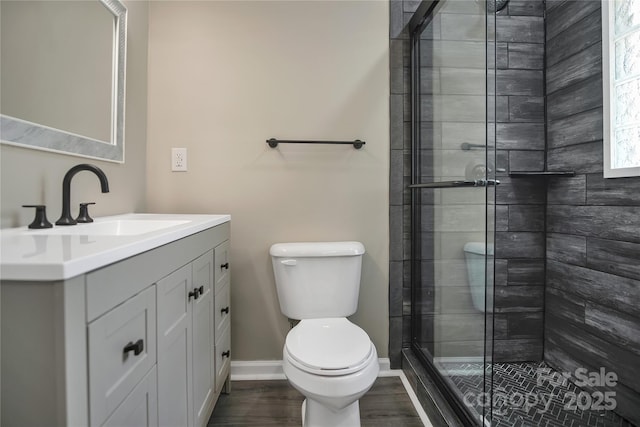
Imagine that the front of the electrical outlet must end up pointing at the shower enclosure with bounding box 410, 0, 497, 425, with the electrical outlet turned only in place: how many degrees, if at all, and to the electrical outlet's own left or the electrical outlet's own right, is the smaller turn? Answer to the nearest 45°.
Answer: approximately 45° to the electrical outlet's own left

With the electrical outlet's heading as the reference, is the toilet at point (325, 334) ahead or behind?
ahead

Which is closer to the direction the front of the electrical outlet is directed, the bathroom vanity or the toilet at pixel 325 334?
the bathroom vanity

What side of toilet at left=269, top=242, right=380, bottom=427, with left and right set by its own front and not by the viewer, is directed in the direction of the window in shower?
left

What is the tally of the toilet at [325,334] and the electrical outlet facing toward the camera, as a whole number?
2

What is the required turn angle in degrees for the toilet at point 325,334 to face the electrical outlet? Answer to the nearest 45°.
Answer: approximately 135° to its right

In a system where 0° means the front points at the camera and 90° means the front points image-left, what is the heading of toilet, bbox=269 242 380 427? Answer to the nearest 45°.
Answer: approximately 0°

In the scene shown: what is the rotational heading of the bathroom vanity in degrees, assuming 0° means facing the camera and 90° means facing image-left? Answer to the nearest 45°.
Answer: approximately 315°

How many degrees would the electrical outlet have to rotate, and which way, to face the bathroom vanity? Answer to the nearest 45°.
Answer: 0° — it already faces it
